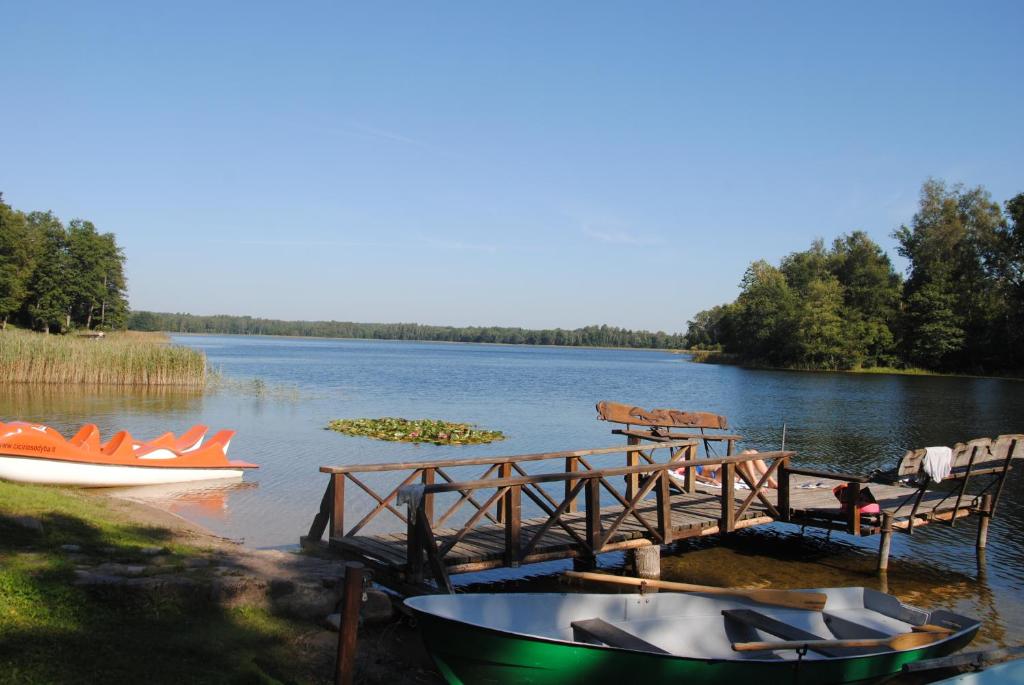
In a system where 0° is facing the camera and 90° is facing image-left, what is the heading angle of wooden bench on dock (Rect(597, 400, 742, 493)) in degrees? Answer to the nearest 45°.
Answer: approximately 0°

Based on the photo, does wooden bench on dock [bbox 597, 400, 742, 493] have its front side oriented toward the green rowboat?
yes

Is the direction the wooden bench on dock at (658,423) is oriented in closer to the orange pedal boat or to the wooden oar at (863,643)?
the wooden oar

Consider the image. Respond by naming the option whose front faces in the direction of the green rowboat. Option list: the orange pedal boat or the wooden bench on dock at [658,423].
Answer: the wooden bench on dock
